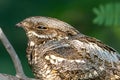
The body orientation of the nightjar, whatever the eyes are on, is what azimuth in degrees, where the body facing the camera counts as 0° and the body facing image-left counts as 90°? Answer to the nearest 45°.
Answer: approximately 90°
